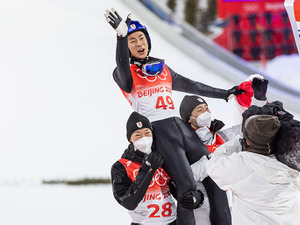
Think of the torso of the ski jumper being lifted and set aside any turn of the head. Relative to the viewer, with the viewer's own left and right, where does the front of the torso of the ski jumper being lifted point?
facing the viewer and to the right of the viewer
